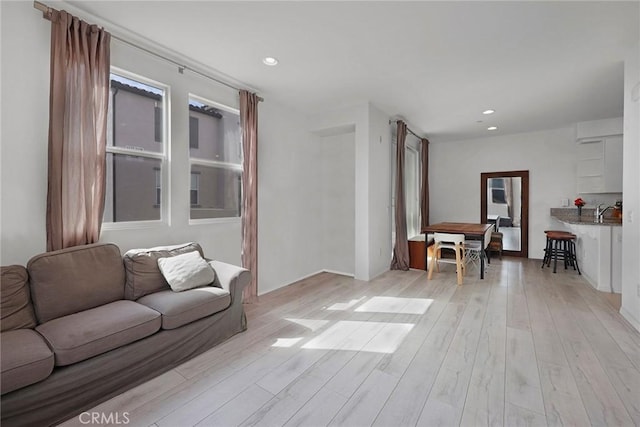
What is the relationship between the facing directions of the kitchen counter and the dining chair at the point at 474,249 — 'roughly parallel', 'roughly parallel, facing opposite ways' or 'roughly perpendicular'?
roughly perpendicular

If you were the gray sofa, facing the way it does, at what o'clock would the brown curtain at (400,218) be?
The brown curtain is roughly at 10 o'clock from the gray sofa.

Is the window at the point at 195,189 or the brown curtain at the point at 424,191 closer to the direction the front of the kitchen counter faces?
the window

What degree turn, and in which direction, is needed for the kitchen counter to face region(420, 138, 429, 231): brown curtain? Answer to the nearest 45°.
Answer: approximately 90° to its right

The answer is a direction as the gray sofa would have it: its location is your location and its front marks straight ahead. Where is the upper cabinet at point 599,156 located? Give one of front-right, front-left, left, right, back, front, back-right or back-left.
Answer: front-left

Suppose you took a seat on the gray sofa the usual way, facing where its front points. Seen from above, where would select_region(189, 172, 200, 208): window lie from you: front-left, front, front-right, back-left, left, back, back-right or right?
left

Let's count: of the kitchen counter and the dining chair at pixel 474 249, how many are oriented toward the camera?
0

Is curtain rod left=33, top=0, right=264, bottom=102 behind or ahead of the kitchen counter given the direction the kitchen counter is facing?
ahead
